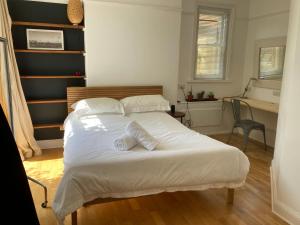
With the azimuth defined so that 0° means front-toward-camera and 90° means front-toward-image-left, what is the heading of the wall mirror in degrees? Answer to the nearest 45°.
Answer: approximately 45°

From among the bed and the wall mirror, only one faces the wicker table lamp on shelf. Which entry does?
the wall mirror

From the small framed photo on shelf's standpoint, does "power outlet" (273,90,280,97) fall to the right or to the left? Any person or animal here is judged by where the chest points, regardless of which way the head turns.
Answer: on its left

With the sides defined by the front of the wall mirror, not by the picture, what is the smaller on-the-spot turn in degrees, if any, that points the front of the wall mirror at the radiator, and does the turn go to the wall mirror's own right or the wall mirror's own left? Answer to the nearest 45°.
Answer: approximately 45° to the wall mirror's own right

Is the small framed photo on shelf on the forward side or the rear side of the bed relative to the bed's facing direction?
on the rear side

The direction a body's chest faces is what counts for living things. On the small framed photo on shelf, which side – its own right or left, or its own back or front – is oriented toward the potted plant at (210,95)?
left

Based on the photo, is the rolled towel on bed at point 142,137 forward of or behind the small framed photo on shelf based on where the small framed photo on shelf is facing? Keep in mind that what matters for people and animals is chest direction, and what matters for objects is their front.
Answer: forward

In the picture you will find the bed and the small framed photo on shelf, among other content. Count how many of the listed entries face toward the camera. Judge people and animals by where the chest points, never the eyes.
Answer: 2
